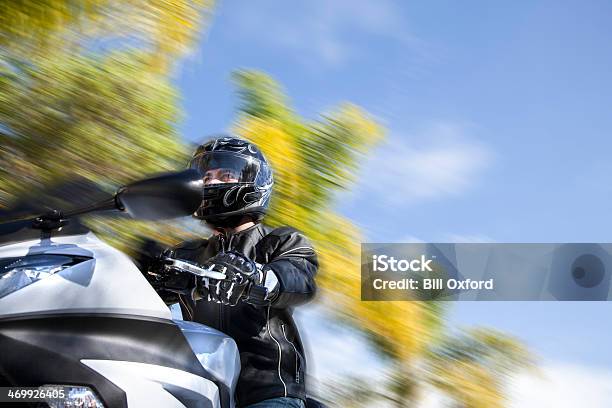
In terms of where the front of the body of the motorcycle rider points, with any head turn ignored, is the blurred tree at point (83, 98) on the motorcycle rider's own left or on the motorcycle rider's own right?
on the motorcycle rider's own right

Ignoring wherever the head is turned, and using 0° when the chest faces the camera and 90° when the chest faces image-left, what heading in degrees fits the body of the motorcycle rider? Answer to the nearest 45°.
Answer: approximately 45°

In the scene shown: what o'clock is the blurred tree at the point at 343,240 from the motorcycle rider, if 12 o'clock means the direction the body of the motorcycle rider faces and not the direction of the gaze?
The blurred tree is roughly at 5 o'clock from the motorcycle rider.

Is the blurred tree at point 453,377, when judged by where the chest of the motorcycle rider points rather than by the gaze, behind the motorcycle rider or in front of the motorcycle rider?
behind
